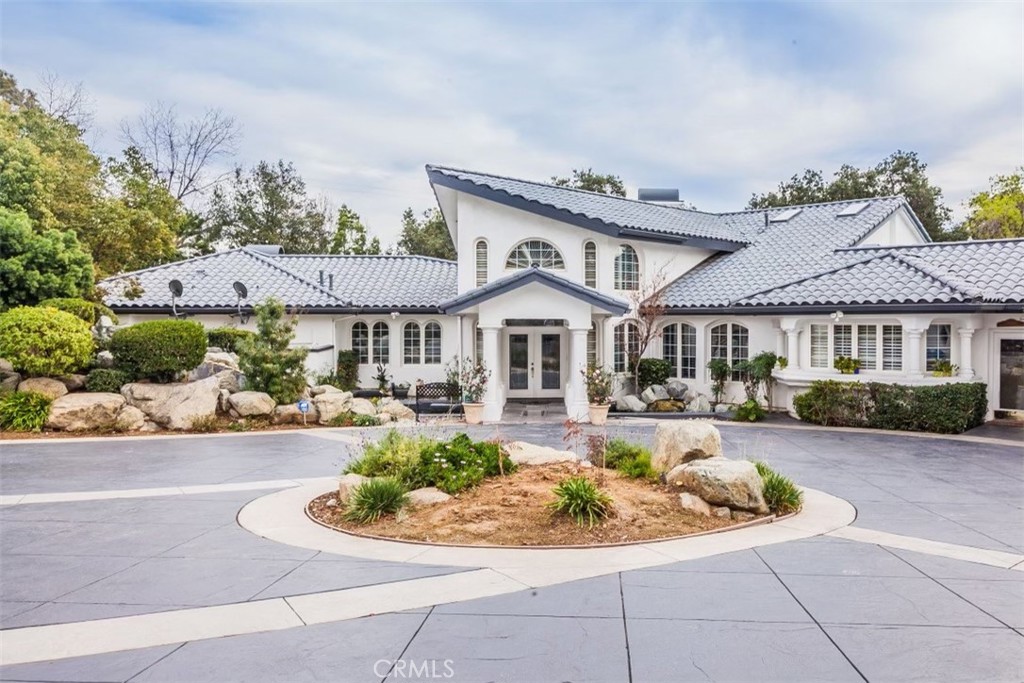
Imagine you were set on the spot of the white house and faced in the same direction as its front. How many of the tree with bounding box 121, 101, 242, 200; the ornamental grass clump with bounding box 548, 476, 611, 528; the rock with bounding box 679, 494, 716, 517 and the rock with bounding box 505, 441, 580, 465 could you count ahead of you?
3

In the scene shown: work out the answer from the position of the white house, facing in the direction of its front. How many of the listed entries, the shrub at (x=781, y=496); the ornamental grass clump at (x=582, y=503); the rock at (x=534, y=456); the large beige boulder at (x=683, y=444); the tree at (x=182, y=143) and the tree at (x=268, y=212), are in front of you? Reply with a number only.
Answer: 4

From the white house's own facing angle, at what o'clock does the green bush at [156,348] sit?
The green bush is roughly at 2 o'clock from the white house.

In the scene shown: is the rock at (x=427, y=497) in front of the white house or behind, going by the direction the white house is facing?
in front

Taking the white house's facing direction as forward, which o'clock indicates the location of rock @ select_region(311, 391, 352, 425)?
The rock is roughly at 2 o'clock from the white house.

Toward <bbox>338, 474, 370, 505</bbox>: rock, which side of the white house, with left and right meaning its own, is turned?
front

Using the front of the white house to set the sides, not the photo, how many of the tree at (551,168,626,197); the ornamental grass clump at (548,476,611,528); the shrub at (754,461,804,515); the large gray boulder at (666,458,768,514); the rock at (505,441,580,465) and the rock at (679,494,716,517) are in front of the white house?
5

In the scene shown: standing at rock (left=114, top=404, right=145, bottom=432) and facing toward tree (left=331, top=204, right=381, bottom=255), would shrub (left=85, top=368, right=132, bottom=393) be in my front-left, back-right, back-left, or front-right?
front-left

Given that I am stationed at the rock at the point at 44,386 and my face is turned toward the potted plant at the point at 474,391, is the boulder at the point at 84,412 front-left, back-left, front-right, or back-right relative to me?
front-right

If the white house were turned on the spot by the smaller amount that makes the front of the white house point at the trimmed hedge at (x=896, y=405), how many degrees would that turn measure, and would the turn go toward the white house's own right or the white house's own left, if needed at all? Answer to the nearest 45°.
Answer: approximately 45° to the white house's own left

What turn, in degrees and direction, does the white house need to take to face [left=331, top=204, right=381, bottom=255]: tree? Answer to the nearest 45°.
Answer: approximately 135° to its right

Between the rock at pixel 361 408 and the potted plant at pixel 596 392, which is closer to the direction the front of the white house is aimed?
the potted plant

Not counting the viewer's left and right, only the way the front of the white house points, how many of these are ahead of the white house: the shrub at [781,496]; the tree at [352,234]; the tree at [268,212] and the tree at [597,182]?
1

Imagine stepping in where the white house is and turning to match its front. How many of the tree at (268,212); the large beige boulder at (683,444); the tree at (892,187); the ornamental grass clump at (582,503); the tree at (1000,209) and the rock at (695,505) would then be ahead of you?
3

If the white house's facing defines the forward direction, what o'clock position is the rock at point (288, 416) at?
The rock is roughly at 2 o'clock from the white house.

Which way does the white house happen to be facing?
toward the camera

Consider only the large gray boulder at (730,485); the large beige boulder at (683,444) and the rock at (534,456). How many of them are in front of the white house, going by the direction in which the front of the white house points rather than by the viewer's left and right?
3

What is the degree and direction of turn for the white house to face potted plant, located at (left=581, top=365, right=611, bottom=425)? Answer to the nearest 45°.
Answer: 0° — it already faces it

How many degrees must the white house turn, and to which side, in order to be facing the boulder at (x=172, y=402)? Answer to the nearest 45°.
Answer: approximately 45° to its right

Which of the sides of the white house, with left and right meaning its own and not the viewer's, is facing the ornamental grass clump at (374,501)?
front
